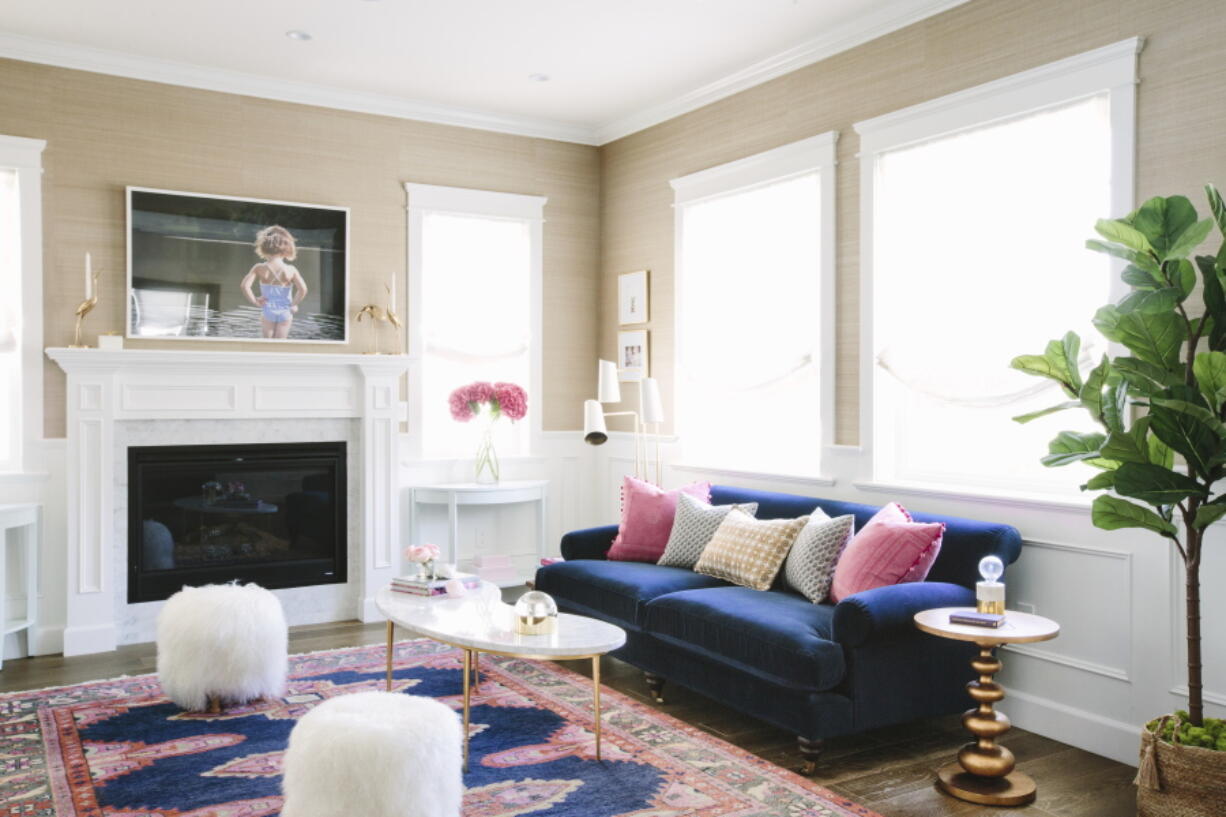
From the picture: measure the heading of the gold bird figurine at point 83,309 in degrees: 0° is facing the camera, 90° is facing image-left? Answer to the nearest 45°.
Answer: approximately 270°

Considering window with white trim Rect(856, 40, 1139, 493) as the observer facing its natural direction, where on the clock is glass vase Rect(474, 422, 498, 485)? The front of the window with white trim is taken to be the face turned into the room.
The glass vase is roughly at 2 o'clock from the window with white trim.

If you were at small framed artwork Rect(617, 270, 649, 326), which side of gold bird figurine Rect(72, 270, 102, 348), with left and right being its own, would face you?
front

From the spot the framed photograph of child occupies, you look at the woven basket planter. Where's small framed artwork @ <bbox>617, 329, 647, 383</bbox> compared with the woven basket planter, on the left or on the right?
left

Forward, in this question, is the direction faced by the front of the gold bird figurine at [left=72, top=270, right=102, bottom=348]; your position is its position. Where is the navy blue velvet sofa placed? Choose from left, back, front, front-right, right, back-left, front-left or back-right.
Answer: front-right

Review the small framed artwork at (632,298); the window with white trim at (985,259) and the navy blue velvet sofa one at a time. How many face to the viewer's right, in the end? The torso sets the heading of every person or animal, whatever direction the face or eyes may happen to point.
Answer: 0

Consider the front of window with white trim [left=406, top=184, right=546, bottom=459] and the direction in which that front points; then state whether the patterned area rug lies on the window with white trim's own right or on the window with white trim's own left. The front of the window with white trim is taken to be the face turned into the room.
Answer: on the window with white trim's own right

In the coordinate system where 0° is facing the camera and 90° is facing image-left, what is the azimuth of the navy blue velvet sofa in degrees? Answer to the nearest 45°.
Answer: approximately 45°

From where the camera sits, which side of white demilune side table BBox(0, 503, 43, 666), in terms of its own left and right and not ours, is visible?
front

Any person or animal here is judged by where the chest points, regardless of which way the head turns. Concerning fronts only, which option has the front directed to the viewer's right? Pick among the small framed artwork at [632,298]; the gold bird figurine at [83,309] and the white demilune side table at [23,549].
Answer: the gold bird figurine

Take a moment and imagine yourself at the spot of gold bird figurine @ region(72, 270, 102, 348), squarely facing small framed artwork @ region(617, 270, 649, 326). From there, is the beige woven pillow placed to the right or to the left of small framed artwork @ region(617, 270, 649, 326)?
right

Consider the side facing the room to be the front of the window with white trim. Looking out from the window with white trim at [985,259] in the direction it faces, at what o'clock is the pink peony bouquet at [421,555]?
The pink peony bouquet is roughly at 1 o'clock from the window with white trim.

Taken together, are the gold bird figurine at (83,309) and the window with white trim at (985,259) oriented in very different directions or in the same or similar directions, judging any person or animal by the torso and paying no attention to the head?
very different directions

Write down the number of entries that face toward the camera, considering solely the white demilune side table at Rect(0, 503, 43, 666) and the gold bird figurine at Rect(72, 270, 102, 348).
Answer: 1

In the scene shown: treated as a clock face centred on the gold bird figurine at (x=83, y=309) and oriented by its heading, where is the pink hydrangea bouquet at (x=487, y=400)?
The pink hydrangea bouquet is roughly at 12 o'clock from the gold bird figurine.

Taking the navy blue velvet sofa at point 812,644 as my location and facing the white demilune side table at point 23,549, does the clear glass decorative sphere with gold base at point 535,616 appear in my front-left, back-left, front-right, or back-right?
front-left

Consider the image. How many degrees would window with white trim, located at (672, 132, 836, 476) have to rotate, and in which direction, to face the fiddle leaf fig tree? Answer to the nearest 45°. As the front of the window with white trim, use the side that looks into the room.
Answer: approximately 90° to its left

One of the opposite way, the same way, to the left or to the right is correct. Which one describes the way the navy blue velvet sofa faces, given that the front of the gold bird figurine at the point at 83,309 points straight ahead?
the opposite way

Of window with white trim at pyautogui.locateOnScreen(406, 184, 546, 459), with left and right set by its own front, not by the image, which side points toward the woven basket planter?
front
